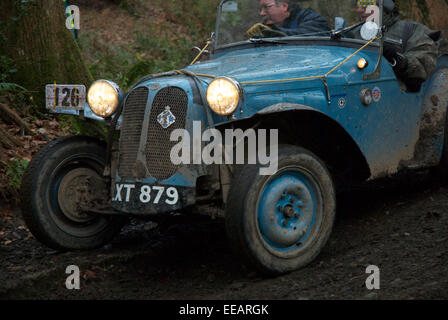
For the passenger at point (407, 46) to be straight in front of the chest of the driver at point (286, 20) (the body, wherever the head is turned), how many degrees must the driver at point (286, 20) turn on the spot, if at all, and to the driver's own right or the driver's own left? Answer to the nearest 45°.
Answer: approximately 135° to the driver's own left

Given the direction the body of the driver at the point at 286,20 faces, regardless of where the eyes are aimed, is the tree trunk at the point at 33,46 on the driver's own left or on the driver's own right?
on the driver's own right

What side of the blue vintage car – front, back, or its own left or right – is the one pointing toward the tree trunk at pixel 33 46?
right

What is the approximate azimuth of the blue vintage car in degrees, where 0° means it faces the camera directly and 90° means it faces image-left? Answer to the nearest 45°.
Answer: approximately 45°
